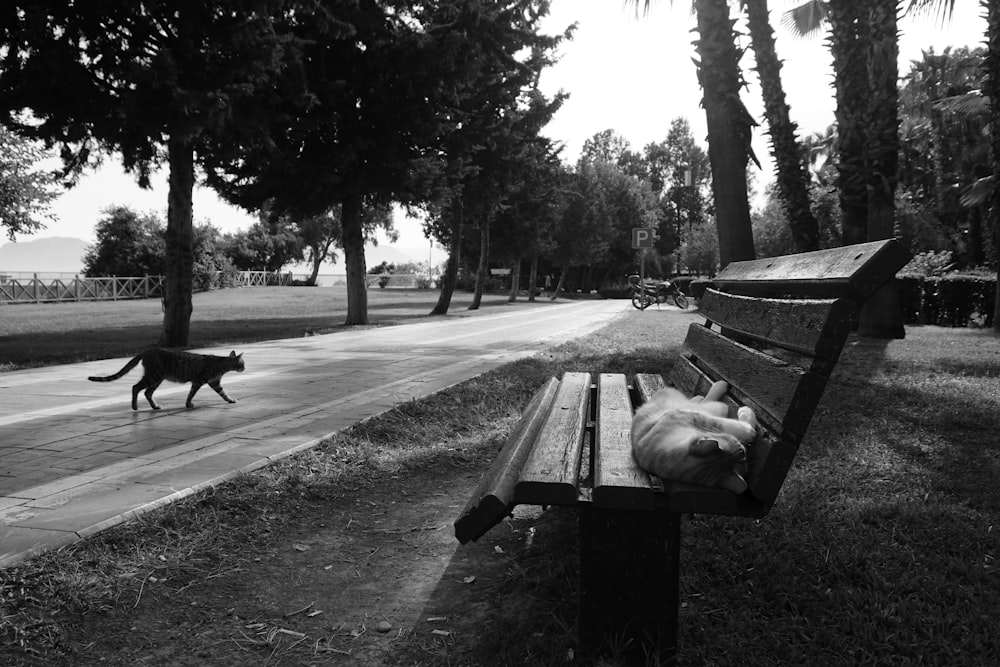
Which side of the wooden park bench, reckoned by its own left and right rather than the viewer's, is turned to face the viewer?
left

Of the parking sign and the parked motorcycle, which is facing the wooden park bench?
the parking sign

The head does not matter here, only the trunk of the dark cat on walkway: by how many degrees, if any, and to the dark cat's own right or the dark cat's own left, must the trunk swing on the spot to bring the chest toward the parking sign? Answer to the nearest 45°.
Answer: approximately 45° to the dark cat's own left

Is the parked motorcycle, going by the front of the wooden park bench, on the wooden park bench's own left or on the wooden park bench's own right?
on the wooden park bench's own right

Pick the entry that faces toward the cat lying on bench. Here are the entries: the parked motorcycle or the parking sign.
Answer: the parking sign

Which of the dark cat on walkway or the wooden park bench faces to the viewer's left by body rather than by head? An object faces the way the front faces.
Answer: the wooden park bench

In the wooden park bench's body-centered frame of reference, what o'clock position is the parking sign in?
The parking sign is roughly at 3 o'clock from the wooden park bench.

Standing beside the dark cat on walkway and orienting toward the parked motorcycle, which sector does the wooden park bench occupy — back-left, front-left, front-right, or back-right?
back-right

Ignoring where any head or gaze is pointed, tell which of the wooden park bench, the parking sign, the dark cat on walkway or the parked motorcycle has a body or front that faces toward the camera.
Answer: the parking sign

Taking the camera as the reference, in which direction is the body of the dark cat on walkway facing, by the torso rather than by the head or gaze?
to the viewer's right
